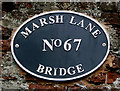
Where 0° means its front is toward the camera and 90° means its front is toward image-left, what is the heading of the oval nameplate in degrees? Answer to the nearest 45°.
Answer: approximately 0°
